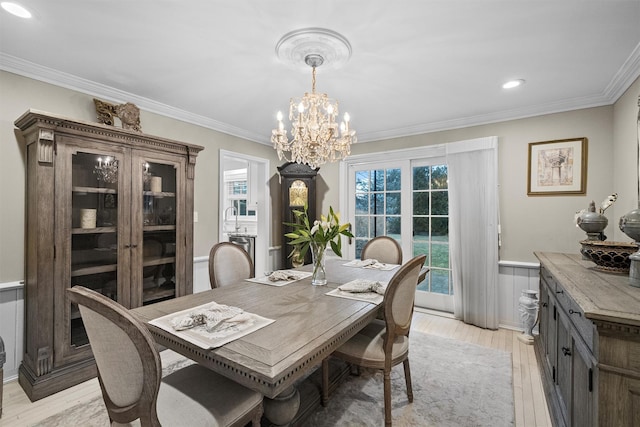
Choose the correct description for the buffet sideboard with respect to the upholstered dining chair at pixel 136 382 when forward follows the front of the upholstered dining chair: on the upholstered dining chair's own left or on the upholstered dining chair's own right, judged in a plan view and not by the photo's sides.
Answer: on the upholstered dining chair's own right

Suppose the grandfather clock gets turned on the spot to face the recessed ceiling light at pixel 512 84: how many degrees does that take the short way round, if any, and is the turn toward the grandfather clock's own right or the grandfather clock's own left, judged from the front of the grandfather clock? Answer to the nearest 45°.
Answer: approximately 45° to the grandfather clock's own left

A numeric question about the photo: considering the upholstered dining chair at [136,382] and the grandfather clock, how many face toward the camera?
1

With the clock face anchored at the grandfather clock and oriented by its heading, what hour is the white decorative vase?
The white decorative vase is roughly at 10 o'clock from the grandfather clock.

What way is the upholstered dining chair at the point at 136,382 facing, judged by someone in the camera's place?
facing away from the viewer and to the right of the viewer

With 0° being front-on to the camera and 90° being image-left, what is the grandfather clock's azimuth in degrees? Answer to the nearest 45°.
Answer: approximately 0°

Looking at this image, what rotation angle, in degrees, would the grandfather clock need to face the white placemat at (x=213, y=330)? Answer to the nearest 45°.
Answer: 0° — it already faces it

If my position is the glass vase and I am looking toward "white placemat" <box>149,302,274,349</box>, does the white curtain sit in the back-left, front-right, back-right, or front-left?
back-left

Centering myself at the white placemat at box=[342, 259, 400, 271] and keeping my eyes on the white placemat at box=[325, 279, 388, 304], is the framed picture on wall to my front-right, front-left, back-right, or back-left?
back-left

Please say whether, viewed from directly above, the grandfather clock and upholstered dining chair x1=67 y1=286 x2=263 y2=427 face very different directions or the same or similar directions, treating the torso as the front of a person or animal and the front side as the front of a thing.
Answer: very different directions

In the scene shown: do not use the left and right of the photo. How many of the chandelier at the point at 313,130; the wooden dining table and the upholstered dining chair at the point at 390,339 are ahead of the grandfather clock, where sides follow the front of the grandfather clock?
3
